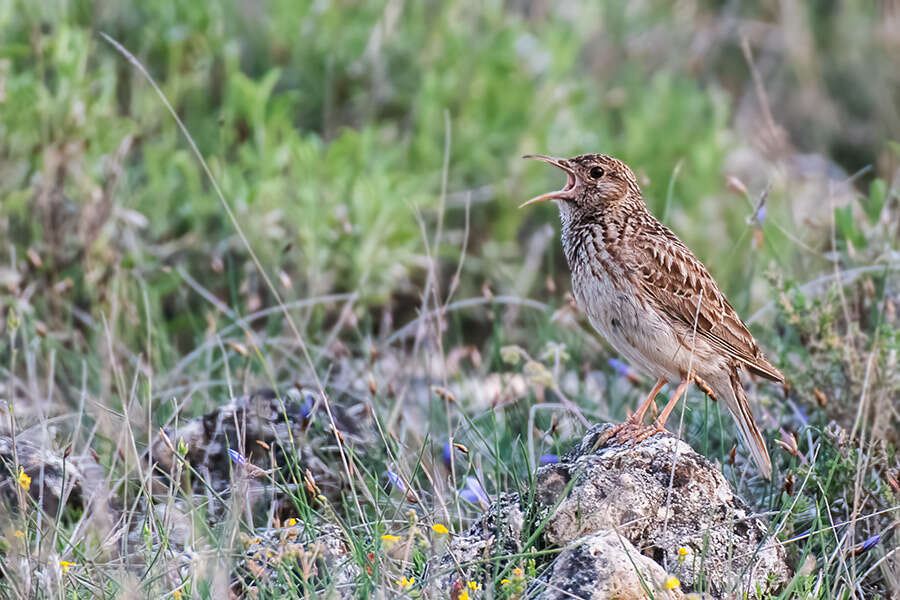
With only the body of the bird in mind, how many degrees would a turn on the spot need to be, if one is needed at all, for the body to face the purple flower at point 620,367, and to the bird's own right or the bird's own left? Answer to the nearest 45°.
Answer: approximately 90° to the bird's own right

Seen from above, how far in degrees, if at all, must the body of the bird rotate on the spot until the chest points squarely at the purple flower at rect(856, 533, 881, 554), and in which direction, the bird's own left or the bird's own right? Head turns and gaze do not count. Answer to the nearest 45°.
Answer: approximately 135° to the bird's own left

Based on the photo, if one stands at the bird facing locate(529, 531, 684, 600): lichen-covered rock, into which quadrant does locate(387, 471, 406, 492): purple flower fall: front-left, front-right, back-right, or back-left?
front-right

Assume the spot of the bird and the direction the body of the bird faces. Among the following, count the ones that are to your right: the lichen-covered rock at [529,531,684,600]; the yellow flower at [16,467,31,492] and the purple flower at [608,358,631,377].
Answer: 1

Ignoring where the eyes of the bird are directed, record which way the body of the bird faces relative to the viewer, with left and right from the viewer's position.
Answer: facing to the left of the viewer

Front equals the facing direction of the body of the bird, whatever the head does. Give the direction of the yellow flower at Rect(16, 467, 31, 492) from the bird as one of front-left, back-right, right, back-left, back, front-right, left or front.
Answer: front-left

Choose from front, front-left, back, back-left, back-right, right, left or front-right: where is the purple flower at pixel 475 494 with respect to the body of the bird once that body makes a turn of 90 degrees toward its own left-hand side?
front-right

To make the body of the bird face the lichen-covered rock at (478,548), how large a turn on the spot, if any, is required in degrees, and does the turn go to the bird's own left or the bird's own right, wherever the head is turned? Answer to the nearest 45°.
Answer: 0° — it already faces it

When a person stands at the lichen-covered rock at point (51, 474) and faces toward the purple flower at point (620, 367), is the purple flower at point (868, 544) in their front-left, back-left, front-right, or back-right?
front-right

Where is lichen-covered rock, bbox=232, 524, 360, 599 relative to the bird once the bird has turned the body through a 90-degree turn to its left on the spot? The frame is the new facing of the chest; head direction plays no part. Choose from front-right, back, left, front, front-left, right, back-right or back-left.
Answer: front-right

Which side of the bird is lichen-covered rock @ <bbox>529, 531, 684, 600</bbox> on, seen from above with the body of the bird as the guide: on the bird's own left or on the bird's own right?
on the bird's own left
